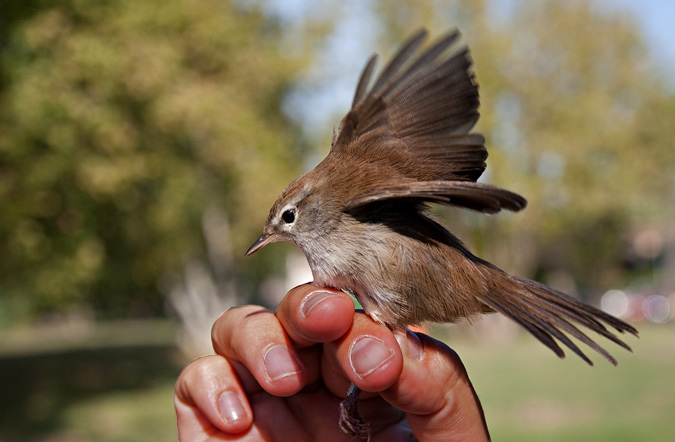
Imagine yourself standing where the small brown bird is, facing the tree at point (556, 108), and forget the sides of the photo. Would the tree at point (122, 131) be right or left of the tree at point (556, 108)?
left

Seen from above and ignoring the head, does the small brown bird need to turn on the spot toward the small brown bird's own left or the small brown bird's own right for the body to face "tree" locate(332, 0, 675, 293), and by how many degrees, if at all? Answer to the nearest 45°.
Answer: approximately 90° to the small brown bird's own right

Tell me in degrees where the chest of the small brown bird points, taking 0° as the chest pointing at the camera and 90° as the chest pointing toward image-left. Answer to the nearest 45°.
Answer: approximately 90°

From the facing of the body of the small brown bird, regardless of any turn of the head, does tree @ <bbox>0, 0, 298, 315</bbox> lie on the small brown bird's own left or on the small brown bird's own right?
on the small brown bird's own right
